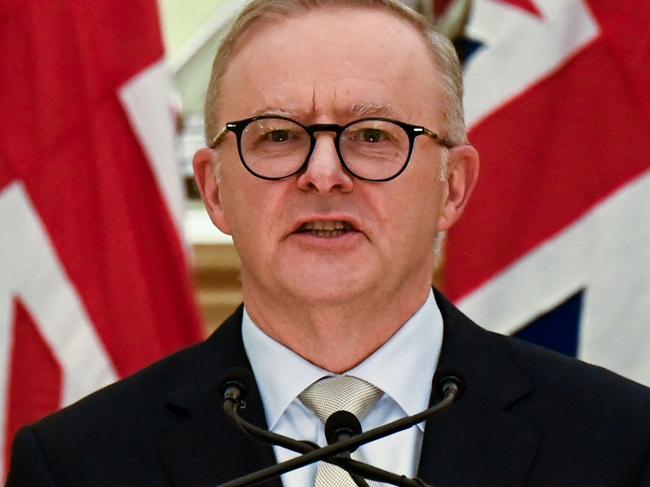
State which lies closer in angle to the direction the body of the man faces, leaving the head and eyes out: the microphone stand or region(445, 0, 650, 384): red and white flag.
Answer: the microphone stand

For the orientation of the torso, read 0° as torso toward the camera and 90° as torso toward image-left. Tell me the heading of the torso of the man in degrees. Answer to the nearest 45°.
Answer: approximately 0°

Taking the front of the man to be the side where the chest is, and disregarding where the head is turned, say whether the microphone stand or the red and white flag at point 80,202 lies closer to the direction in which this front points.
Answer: the microphone stand

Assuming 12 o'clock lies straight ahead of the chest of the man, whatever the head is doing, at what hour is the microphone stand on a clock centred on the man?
The microphone stand is roughly at 12 o'clock from the man.

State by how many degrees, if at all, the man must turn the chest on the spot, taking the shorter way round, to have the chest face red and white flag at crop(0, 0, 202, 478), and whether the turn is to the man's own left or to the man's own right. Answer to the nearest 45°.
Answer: approximately 135° to the man's own right

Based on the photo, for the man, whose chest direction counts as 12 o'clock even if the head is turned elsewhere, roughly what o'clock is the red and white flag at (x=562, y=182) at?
The red and white flag is roughly at 7 o'clock from the man.
